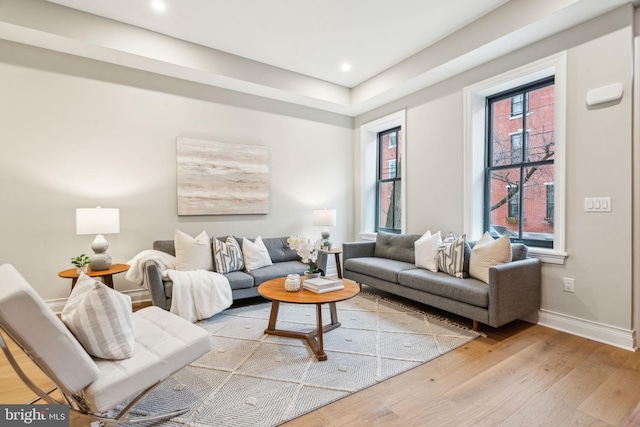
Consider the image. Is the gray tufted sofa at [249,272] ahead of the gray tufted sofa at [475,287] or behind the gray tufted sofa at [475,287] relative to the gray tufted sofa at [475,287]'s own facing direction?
ahead

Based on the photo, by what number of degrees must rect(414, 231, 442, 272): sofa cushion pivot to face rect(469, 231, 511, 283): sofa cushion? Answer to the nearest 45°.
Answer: approximately 90° to its left

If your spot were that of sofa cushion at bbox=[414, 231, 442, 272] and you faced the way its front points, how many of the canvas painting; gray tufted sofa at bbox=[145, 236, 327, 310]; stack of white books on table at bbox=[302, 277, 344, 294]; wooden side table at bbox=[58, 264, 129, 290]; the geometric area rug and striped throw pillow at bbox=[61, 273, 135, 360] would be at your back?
0

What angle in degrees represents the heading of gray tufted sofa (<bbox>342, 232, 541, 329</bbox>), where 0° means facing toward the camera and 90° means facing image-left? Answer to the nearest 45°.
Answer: approximately 45°

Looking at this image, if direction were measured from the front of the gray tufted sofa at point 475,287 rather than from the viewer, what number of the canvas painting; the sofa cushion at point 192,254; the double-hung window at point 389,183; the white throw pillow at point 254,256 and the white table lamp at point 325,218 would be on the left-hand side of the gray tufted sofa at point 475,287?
0

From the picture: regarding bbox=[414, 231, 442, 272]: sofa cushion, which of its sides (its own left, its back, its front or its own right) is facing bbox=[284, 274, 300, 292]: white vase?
front

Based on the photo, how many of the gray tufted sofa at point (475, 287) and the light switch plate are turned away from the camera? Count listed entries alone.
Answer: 0

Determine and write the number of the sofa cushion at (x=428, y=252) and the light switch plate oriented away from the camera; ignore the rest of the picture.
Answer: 0

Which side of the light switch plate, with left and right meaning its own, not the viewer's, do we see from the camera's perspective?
front

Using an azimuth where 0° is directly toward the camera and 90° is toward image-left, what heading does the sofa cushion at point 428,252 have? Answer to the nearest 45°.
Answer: approximately 45°

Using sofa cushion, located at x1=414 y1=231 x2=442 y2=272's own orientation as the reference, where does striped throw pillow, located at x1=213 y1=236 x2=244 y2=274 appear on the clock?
The striped throw pillow is roughly at 1 o'clock from the sofa cushion.

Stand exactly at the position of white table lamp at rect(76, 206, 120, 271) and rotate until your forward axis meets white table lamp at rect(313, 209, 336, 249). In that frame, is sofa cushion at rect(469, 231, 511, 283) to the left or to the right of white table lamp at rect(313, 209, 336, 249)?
right

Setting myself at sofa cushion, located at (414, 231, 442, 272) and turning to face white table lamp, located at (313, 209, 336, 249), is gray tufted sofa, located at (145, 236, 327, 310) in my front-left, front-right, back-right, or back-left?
front-left

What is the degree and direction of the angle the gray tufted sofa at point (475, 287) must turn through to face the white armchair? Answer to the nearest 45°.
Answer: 0° — it already faces it

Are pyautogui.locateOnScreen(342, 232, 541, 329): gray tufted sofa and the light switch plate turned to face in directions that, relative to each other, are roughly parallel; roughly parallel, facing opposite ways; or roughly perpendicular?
roughly parallel

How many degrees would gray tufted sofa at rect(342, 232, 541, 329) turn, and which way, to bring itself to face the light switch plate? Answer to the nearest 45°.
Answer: approximately 135° to its left

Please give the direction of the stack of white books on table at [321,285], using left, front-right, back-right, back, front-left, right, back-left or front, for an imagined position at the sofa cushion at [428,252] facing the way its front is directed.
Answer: front

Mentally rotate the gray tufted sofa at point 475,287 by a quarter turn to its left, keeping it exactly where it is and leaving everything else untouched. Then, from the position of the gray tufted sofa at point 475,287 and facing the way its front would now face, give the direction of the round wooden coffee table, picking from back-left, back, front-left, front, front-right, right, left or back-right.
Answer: right

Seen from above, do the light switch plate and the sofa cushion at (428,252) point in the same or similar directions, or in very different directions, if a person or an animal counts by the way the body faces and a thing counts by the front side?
same or similar directions
